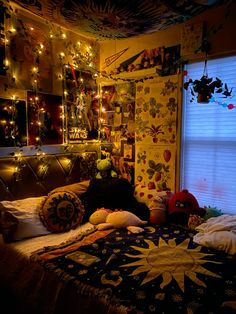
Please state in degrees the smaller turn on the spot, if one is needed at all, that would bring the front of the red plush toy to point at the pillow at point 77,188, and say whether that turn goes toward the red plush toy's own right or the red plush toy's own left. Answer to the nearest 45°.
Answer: approximately 45° to the red plush toy's own right

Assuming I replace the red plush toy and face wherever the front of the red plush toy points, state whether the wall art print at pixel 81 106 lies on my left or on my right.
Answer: on my right

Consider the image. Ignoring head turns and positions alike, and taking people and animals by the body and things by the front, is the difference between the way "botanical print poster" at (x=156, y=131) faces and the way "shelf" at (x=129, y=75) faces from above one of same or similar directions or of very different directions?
same or similar directions

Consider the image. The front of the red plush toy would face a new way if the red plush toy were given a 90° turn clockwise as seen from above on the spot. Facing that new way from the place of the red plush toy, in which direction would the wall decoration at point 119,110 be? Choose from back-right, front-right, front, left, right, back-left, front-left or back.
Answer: front

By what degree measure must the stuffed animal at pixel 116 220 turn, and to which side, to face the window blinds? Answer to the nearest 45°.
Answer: approximately 180°

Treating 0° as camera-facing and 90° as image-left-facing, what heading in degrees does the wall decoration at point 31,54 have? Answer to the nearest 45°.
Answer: approximately 315°

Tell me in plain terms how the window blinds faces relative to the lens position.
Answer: facing the viewer and to the left of the viewer

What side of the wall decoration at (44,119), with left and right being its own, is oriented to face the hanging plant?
front

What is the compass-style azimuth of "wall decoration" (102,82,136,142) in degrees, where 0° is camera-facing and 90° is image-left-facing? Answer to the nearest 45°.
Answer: approximately 45°

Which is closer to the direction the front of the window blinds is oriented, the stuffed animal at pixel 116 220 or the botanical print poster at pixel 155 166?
the stuffed animal
